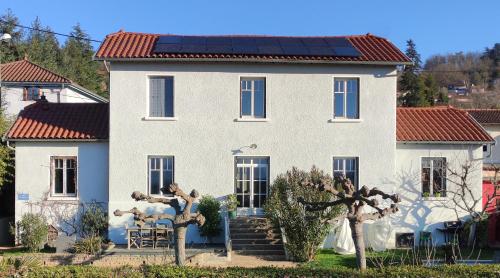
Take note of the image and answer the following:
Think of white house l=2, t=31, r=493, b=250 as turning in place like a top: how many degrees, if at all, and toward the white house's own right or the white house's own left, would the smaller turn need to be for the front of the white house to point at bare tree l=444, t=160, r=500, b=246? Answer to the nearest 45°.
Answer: approximately 90° to the white house's own left

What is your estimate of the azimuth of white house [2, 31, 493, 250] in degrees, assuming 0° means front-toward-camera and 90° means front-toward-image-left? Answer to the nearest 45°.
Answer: approximately 0°

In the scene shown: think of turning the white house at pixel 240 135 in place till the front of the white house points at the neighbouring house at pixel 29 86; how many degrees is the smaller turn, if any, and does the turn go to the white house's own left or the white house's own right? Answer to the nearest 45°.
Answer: approximately 135° to the white house's own right

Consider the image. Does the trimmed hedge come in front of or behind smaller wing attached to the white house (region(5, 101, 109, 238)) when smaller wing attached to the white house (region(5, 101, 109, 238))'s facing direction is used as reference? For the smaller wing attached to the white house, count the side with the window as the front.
in front

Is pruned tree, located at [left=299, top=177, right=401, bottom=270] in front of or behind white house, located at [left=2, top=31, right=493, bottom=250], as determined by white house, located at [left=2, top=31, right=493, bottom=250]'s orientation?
in front

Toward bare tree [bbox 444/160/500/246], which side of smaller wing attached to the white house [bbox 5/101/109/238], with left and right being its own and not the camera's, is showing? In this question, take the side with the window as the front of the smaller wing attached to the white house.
left
